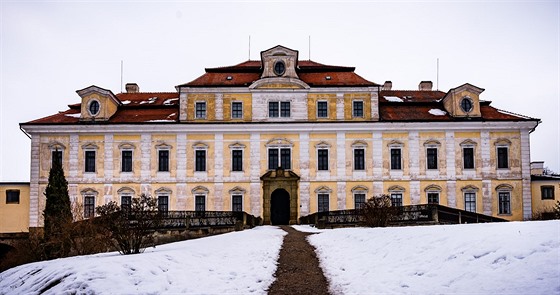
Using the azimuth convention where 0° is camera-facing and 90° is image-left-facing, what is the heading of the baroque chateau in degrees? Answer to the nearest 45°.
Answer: approximately 0°

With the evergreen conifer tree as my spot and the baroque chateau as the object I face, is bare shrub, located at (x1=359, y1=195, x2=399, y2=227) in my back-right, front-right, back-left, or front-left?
front-right

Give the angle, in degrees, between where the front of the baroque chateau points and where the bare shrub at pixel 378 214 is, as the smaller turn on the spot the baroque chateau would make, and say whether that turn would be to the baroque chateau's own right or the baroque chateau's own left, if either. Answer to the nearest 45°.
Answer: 0° — it already faces it

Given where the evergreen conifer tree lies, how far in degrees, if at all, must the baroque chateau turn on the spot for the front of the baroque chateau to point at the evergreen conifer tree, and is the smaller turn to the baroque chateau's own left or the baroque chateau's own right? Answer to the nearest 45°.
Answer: approximately 45° to the baroque chateau's own right
